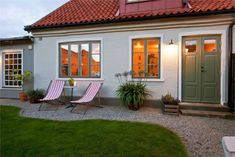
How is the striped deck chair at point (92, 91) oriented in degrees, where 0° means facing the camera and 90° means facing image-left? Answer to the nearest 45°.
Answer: approximately 45°

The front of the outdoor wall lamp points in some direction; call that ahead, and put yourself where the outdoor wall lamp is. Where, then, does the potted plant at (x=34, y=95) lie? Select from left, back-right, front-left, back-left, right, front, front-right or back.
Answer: right

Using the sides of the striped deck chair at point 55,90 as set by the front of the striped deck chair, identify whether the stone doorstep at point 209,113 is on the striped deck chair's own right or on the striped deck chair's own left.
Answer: on the striped deck chair's own left

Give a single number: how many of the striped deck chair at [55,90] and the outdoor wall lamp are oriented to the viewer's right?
0

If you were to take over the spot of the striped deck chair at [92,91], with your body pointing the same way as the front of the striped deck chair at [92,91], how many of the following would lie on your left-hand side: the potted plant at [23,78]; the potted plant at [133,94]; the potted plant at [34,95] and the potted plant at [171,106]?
2

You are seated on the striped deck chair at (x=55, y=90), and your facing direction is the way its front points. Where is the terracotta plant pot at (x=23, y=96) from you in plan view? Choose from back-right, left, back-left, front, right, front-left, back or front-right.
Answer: right

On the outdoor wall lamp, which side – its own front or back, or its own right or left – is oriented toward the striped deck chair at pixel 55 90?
right

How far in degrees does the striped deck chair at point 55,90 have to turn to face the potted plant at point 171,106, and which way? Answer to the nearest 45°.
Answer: approximately 90° to its left

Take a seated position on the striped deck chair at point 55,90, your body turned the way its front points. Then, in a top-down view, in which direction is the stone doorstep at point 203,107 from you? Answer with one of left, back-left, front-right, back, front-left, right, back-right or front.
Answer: left

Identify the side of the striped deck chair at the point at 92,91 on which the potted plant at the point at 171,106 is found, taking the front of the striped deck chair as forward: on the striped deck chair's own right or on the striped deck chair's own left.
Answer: on the striped deck chair's own left
